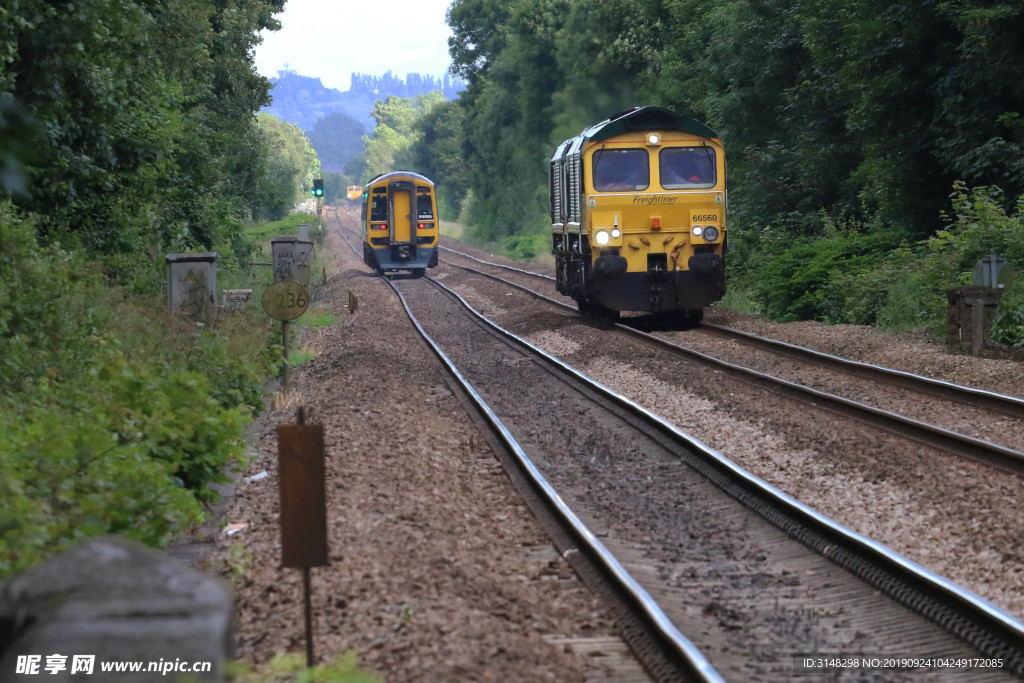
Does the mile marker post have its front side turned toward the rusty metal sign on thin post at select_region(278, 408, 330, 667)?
yes

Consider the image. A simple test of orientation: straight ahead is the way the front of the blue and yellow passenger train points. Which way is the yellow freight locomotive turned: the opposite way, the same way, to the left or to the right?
the opposite way

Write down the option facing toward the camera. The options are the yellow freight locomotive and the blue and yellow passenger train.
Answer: the yellow freight locomotive

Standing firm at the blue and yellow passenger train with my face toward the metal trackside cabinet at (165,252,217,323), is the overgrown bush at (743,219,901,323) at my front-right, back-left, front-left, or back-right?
front-left

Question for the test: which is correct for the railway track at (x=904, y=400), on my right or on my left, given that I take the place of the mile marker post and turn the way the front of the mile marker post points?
on my left

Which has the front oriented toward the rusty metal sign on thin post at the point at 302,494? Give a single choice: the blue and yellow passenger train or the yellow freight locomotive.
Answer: the yellow freight locomotive

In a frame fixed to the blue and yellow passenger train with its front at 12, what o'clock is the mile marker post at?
The mile marker post is roughly at 6 o'clock from the blue and yellow passenger train.

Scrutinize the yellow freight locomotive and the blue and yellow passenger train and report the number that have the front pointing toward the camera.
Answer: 1

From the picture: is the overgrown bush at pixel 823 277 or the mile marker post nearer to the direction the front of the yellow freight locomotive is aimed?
the mile marker post

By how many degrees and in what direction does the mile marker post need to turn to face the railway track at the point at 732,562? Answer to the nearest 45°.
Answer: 0° — it already faces it

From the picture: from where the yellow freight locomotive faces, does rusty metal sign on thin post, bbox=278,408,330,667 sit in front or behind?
in front

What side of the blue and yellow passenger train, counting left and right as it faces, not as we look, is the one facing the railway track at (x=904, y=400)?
back

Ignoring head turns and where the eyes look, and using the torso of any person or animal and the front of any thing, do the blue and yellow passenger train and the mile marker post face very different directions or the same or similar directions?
very different directions

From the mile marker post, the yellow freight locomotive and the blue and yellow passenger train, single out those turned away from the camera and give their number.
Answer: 1

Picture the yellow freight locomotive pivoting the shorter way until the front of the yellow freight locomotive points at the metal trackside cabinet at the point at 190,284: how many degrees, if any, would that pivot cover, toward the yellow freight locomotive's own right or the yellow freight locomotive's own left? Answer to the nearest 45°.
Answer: approximately 45° to the yellow freight locomotive's own right

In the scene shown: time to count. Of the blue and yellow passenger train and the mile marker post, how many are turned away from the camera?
1

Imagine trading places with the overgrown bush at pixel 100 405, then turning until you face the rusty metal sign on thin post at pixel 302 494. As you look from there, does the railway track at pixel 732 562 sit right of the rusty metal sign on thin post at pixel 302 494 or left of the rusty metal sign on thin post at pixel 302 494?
left

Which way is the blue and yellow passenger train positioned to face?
away from the camera

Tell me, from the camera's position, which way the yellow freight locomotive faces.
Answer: facing the viewer
